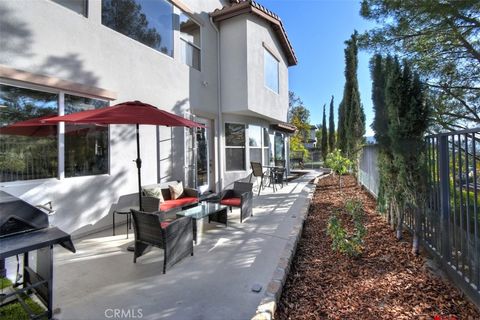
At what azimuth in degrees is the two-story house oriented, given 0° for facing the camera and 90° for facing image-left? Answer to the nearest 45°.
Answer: approximately 315°

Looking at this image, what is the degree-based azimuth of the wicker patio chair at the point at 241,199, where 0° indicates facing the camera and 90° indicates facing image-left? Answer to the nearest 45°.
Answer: approximately 45°

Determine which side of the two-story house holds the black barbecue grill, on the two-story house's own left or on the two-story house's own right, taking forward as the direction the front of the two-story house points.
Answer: on the two-story house's own right

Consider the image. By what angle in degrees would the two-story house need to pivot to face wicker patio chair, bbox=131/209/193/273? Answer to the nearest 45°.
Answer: approximately 45° to its right

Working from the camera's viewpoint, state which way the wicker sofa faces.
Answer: facing the viewer and to the right of the viewer

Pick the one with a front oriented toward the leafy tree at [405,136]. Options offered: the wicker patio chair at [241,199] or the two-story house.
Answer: the two-story house

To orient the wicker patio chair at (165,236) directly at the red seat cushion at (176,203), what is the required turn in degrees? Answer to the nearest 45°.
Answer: approximately 45° to its left

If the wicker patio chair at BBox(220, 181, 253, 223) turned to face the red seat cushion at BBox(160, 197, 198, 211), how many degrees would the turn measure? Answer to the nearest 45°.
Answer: approximately 45° to its right

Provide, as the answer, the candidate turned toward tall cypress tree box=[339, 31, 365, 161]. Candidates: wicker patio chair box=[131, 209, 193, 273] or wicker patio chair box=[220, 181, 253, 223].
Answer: wicker patio chair box=[131, 209, 193, 273]

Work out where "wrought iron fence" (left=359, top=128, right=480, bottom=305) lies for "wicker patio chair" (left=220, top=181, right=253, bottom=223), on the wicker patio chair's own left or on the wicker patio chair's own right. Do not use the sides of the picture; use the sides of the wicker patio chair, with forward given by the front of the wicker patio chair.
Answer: on the wicker patio chair's own left

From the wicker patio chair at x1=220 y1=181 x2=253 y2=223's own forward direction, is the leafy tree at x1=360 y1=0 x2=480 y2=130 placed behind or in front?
behind

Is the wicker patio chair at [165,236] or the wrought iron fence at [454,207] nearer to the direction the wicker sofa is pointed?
the wrought iron fence

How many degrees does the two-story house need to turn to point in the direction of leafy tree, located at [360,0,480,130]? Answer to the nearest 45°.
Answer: approximately 45° to its left

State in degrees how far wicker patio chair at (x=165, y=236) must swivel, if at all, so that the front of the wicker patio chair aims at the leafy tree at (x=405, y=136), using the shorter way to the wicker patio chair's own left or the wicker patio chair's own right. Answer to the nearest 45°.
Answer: approximately 45° to the wicker patio chair's own right

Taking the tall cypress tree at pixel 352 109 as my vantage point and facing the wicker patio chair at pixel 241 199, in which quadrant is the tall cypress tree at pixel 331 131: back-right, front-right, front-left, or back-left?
back-right
